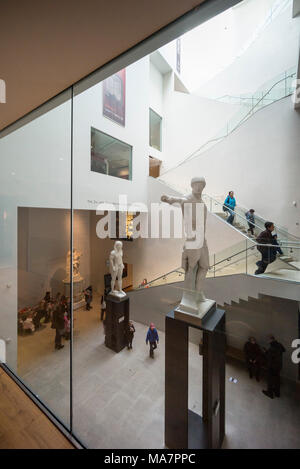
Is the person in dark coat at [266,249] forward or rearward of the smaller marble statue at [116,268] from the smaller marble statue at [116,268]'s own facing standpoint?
forward

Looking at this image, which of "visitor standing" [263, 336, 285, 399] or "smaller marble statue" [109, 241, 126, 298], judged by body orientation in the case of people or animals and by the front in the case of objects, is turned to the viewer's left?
the visitor standing

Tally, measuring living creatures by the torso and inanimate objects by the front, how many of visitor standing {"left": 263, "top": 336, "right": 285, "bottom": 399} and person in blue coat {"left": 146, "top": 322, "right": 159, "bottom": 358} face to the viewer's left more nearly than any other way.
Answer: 1

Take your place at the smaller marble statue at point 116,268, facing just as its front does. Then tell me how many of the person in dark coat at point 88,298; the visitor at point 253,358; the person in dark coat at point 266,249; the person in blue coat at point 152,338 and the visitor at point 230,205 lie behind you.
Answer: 1

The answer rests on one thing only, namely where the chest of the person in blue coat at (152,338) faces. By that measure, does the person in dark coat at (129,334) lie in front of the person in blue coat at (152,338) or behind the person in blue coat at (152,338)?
behind

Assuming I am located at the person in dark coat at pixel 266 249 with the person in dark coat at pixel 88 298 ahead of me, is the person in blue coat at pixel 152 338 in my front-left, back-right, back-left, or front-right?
front-left

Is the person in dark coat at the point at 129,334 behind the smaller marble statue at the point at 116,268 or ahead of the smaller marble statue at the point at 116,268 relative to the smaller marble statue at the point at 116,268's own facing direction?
ahead
